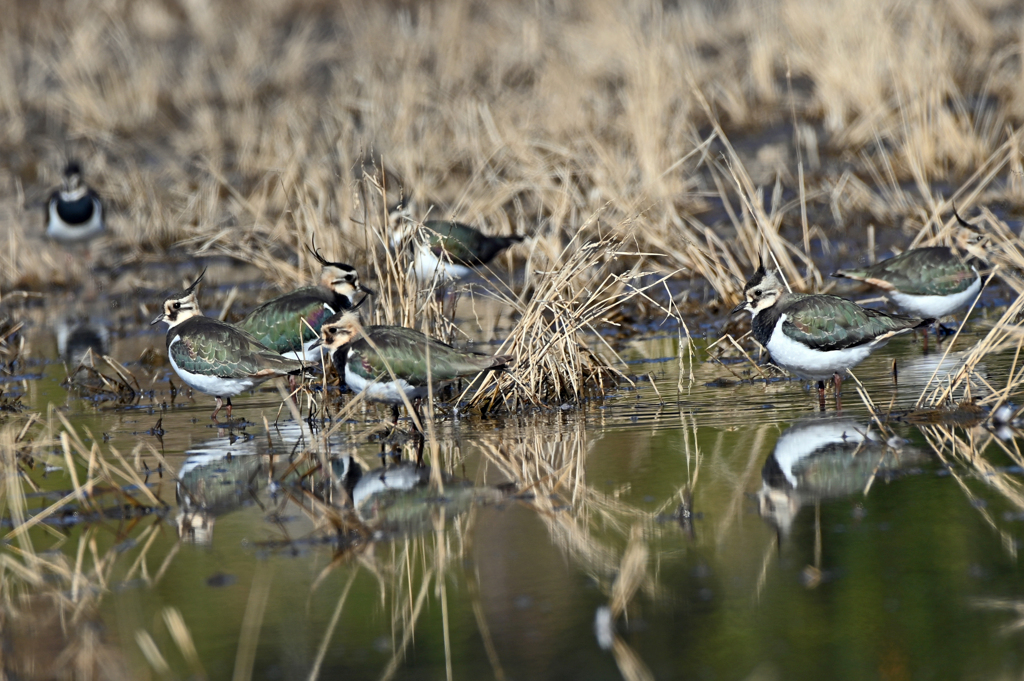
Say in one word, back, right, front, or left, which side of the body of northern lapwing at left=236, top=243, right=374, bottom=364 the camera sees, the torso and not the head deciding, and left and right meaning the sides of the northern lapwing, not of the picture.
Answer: right

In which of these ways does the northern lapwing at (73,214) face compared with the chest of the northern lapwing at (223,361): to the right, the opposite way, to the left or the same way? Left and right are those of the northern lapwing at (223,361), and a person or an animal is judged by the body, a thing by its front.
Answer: to the left

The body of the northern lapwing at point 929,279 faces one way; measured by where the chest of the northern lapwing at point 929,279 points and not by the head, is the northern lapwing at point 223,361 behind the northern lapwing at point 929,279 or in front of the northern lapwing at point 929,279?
behind

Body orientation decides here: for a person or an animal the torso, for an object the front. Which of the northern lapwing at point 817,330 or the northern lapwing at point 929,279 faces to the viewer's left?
the northern lapwing at point 817,330

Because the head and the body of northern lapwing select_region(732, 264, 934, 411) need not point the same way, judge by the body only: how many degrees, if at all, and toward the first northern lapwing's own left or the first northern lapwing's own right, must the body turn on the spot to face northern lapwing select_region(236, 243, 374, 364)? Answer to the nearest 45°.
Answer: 0° — it already faces it

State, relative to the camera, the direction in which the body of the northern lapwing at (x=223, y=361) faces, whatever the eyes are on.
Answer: to the viewer's left

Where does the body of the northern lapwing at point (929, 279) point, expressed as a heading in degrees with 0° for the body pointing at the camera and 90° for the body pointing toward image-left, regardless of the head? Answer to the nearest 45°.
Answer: approximately 270°

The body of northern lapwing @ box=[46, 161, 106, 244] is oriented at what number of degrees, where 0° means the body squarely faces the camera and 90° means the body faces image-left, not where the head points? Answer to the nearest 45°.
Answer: approximately 0°

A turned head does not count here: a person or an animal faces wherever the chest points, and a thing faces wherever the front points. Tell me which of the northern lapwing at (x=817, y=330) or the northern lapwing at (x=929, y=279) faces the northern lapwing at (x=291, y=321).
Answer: the northern lapwing at (x=817, y=330)

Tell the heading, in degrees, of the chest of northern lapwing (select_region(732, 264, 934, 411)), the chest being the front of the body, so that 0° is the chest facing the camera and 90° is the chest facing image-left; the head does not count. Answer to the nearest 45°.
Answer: approximately 90°

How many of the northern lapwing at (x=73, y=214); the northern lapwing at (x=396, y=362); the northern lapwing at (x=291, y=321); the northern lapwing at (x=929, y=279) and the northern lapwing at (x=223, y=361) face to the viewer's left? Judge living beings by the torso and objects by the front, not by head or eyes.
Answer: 2
